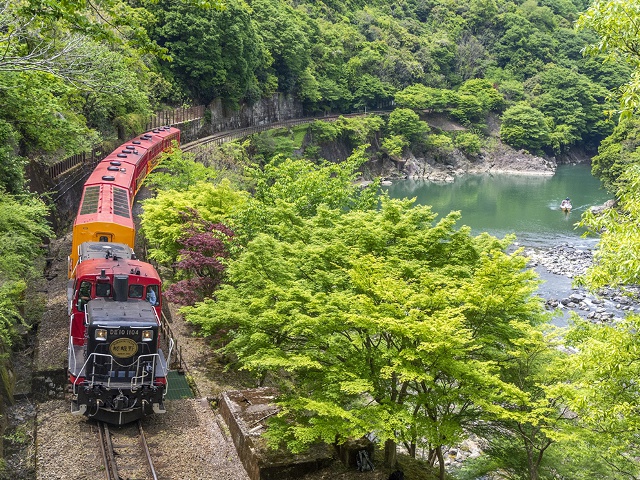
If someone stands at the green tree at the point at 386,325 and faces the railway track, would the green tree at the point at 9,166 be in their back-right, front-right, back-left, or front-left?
front-right

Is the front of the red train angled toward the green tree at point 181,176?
no

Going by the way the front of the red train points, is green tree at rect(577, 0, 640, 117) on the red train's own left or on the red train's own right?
on the red train's own left

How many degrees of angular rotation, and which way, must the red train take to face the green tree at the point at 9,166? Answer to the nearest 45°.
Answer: approximately 180°

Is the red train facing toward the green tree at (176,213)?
no

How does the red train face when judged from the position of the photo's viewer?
facing the viewer

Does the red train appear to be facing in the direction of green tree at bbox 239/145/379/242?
no

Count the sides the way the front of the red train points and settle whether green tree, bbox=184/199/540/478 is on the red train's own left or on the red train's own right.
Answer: on the red train's own left

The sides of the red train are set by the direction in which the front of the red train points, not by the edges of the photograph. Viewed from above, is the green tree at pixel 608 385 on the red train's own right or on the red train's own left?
on the red train's own left
